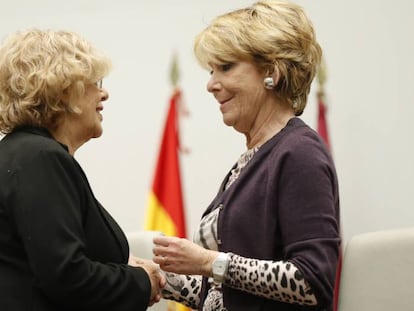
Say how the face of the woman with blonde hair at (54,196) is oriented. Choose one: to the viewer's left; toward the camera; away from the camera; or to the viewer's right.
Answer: to the viewer's right

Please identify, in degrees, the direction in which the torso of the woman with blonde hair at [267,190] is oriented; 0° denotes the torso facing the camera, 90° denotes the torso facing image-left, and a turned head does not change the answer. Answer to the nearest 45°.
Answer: approximately 90°

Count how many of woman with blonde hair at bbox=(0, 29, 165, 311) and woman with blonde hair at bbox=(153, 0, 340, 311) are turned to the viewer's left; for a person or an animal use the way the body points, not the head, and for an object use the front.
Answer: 1

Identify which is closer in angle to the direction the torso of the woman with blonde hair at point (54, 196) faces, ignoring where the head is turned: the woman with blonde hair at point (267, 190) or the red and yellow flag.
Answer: the woman with blonde hair

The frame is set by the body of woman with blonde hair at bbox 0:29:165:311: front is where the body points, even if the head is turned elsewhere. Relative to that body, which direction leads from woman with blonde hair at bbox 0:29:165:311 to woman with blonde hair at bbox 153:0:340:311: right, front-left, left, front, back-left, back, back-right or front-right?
front

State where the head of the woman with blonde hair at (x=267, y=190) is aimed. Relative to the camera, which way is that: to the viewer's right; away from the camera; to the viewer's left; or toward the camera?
to the viewer's left

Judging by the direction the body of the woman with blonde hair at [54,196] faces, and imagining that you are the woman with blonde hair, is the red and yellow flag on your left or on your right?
on your left

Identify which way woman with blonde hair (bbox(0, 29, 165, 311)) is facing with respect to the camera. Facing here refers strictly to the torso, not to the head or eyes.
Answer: to the viewer's right

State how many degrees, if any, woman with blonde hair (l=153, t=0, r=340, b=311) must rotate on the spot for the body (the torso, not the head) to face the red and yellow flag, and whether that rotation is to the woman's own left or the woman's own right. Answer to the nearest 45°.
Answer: approximately 90° to the woman's own right

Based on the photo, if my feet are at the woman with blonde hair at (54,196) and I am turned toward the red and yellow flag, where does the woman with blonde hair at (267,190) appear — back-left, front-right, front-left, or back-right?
front-right

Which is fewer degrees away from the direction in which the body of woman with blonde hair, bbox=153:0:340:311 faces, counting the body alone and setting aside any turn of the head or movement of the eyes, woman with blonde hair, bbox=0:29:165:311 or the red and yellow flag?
the woman with blonde hair

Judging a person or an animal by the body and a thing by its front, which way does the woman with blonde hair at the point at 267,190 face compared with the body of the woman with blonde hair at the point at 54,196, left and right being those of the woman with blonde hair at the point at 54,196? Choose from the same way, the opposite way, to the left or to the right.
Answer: the opposite way

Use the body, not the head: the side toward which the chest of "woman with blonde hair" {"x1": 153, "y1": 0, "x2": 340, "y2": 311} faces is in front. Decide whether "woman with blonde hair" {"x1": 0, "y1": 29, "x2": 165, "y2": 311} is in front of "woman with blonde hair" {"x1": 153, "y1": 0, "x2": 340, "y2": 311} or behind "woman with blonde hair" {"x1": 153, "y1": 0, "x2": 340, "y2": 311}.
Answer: in front
